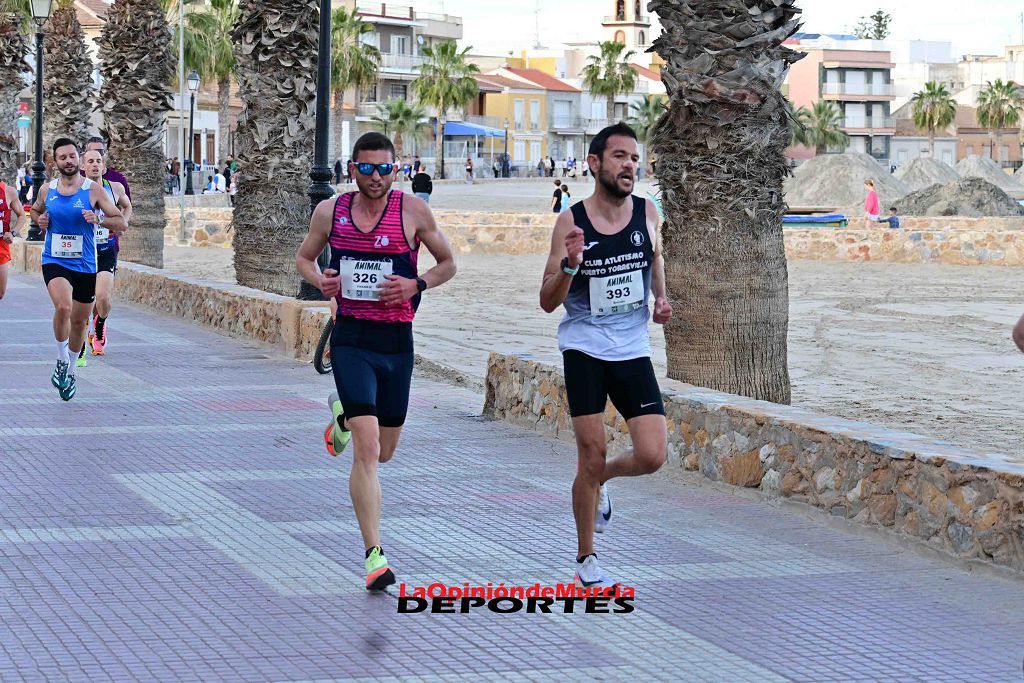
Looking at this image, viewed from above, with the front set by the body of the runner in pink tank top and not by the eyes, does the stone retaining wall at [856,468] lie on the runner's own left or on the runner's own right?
on the runner's own left

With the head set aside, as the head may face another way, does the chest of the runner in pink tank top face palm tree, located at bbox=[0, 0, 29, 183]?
no

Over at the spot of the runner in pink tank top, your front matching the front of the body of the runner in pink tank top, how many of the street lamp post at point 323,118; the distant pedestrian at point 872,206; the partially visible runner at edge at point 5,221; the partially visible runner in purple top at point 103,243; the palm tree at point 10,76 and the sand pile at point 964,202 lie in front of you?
0

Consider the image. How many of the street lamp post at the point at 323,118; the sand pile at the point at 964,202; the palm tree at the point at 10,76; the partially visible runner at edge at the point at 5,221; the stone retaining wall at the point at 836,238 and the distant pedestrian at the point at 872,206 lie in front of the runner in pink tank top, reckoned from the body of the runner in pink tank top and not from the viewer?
0

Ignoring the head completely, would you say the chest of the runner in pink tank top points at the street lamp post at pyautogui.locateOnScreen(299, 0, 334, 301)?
no

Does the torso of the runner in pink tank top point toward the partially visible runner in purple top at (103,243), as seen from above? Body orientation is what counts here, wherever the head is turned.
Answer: no

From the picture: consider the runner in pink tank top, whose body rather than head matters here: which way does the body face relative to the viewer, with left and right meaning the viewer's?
facing the viewer

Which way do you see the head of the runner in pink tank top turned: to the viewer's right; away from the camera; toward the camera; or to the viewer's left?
toward the camera

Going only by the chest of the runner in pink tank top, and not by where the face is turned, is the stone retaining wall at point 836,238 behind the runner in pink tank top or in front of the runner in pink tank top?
behind

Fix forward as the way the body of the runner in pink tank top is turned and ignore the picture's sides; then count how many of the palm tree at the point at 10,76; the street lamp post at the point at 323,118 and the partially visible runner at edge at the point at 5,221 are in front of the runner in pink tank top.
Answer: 0

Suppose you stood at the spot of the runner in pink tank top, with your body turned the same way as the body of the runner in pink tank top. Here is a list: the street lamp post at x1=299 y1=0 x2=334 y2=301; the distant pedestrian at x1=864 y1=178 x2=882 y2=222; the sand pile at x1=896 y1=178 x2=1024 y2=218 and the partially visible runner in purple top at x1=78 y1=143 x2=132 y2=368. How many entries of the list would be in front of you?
0

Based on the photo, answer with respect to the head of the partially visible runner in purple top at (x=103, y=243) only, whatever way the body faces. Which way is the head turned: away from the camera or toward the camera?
toward the camera
